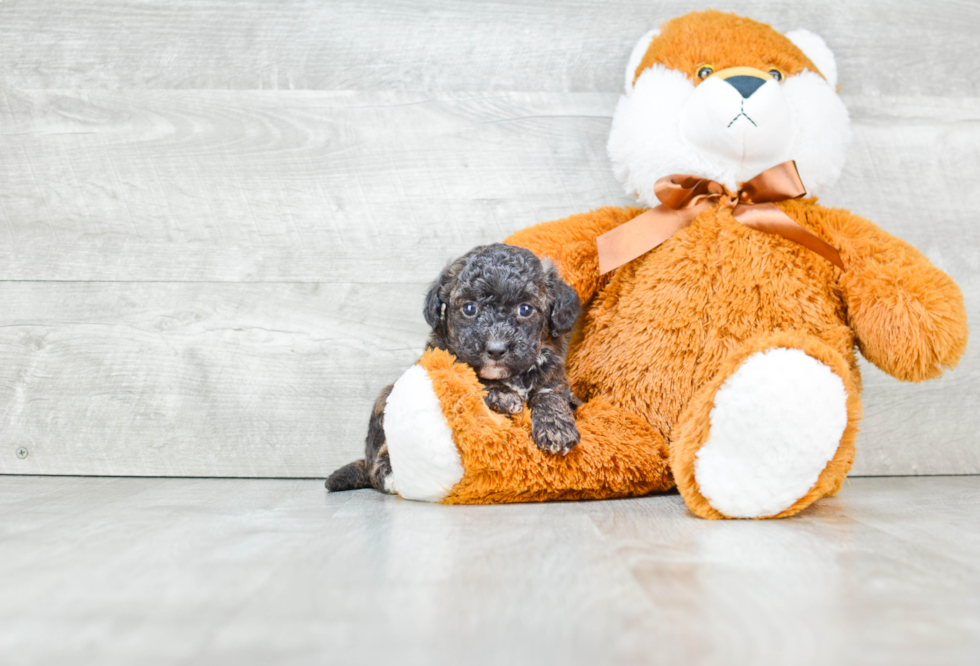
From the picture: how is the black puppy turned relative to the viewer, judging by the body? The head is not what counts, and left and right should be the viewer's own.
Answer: facing the viewer and to the right of the viewer
